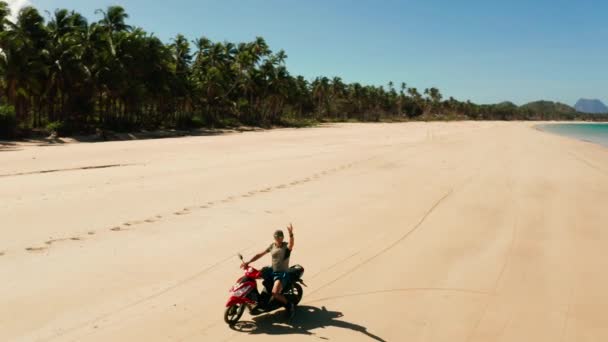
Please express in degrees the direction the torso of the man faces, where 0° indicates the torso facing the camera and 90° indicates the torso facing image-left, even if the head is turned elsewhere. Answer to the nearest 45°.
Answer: approximately 45°

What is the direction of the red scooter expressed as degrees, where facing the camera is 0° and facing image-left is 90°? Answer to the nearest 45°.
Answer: approximately 45°
